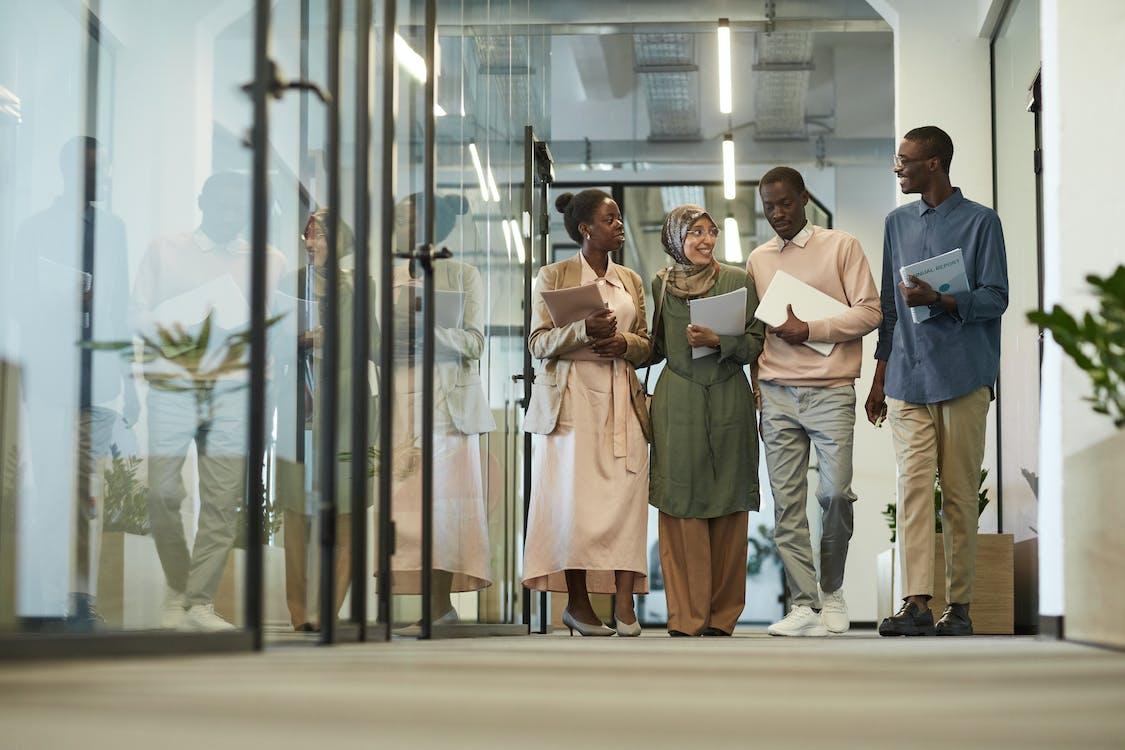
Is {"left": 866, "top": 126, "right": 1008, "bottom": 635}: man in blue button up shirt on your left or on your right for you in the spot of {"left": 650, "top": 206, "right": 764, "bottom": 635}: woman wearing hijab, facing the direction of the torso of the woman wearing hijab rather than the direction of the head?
on your left

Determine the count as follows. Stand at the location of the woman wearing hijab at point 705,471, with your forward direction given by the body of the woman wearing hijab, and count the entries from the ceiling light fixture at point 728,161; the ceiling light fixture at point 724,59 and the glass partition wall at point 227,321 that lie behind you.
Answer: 2

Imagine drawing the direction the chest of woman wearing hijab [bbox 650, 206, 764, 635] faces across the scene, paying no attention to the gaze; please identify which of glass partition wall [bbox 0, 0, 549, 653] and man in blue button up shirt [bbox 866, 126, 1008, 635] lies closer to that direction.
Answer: the glass partition wall

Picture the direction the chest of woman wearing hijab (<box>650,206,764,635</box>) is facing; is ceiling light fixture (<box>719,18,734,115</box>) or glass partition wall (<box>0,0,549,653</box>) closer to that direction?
the glass partition wall

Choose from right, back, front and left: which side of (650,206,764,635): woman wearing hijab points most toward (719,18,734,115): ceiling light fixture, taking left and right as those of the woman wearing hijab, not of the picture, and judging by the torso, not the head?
back

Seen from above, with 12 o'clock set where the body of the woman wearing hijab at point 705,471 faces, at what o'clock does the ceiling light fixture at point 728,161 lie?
The ceiling light fixture is roughly at 6 o'clock from the woman wearing hijab.

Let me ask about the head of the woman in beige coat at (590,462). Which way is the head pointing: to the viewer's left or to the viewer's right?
to the viewer's right

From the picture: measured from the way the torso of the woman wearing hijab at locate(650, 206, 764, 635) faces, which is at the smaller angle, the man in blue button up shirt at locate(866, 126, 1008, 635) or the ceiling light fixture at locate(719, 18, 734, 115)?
the man in blue button up shirt

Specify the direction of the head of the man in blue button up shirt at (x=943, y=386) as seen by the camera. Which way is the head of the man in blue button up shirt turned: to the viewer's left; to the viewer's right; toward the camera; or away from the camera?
to the viewer's left

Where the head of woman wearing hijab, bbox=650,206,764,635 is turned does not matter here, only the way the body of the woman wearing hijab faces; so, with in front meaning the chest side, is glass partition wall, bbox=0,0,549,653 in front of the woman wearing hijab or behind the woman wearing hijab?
in front

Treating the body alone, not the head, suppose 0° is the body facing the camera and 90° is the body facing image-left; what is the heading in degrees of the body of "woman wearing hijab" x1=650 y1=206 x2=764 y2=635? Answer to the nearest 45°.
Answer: approximately 0°
